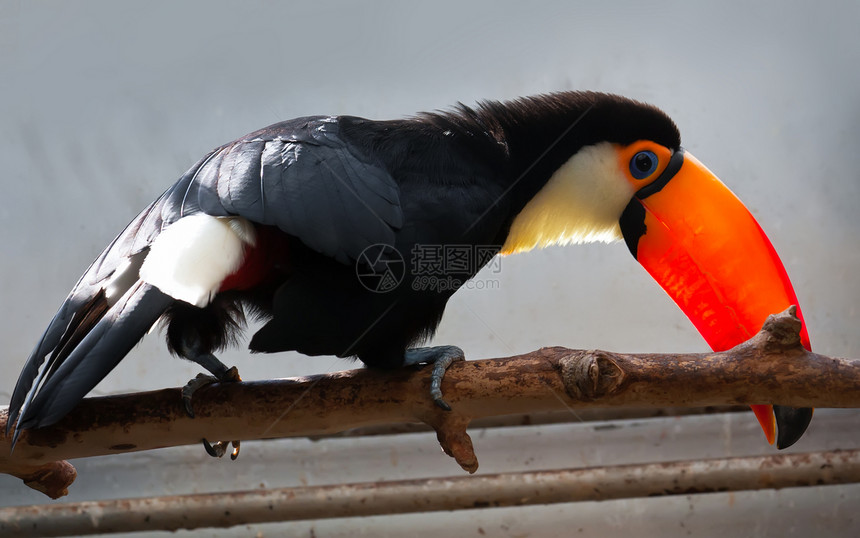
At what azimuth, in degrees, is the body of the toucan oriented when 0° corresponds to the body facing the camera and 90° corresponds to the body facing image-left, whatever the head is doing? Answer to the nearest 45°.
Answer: approximately 270°
